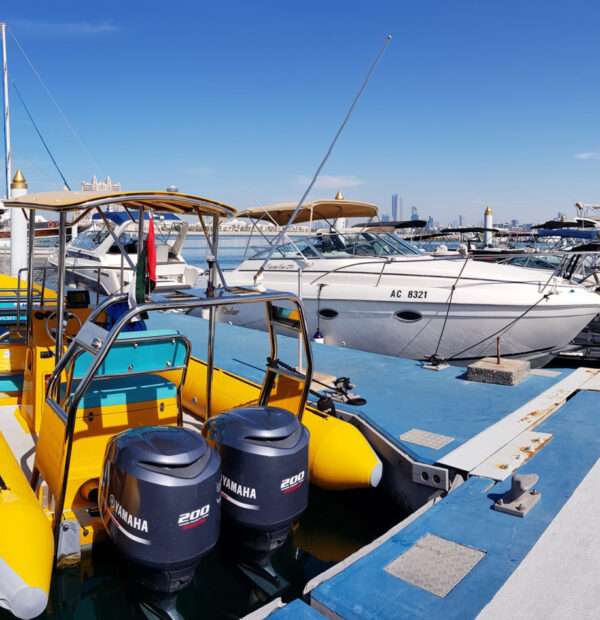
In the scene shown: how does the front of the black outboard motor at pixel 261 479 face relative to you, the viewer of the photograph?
facing away from the viewer and to the left of the viewer

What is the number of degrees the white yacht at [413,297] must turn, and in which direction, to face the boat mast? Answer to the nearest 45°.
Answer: approximately 135° to its right

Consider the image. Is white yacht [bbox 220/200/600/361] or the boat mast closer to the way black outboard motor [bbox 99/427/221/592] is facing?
the boat mast

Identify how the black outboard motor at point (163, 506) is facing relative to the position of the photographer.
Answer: facing away from the viewer and to the left of the viewer

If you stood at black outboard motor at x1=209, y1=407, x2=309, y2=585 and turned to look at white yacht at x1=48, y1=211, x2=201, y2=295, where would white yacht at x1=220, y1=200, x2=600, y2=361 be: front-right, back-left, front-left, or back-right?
front-right

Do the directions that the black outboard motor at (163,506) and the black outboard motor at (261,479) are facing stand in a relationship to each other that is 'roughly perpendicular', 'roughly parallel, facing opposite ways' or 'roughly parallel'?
roughly parallel

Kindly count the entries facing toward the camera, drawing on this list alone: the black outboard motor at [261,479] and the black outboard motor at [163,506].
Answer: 0

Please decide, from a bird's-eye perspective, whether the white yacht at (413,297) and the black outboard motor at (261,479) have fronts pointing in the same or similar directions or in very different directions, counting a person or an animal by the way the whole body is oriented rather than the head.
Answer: very different directions

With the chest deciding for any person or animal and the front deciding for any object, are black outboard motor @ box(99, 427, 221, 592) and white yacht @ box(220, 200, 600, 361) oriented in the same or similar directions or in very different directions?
very different directions
